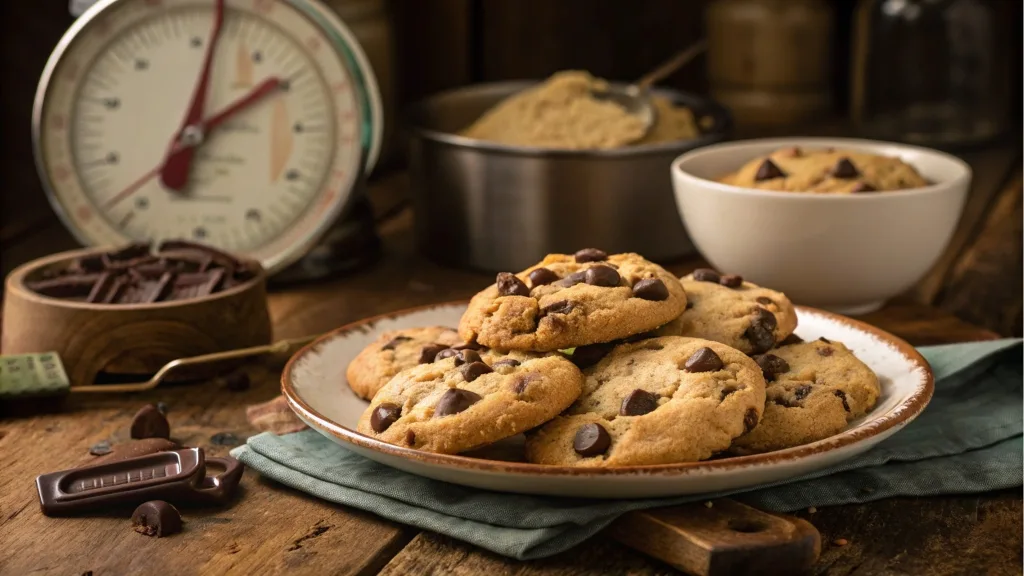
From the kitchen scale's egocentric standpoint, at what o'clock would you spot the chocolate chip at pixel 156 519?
The chocolate chip is roughly at 12 o'clock from the kitchen scale.

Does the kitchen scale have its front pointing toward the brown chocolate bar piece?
yes

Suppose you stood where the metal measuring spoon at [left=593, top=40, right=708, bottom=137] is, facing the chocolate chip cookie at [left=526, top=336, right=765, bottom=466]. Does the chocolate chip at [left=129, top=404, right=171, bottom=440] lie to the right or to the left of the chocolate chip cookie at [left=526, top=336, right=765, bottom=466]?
right

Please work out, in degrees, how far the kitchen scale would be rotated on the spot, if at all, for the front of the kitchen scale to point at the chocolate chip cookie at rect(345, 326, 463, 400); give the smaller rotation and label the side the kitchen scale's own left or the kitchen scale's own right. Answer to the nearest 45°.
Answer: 0° — it already faces it

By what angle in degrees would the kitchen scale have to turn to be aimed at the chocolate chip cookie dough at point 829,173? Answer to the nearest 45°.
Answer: approximately 45° to its left

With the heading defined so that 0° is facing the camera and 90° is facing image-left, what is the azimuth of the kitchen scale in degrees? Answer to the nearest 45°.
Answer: approximately 0°
